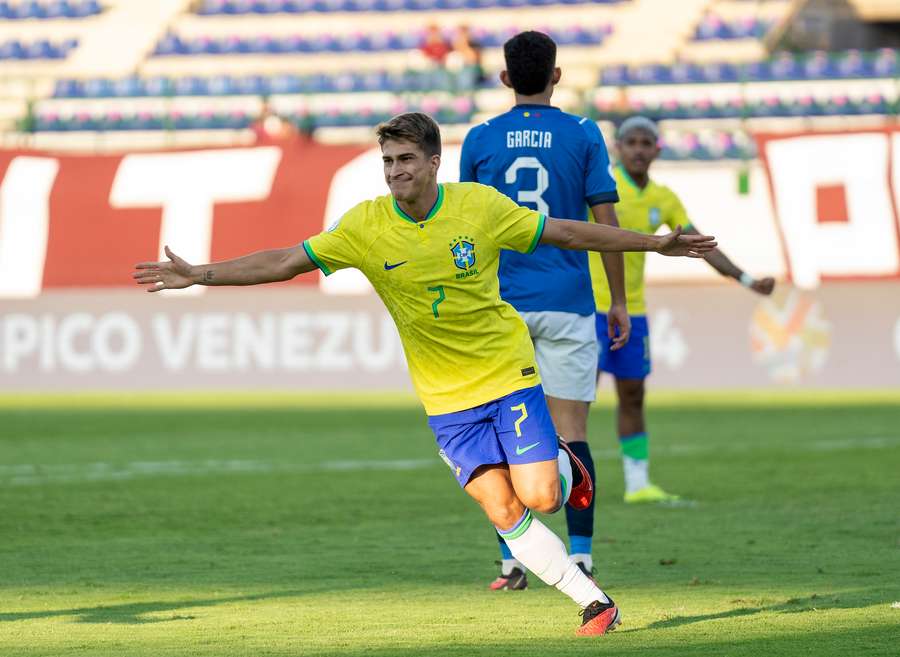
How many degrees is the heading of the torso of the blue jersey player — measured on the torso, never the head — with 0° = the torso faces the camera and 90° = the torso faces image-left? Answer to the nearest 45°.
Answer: approximately 180°

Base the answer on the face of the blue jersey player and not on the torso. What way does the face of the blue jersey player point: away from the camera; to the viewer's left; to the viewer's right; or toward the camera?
away from the camera

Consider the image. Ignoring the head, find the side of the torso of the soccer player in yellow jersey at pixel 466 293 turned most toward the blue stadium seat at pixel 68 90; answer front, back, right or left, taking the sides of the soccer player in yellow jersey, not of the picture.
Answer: back

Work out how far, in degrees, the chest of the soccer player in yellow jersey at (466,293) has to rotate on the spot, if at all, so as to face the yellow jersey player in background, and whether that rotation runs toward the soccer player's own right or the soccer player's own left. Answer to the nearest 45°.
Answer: approximately 180°

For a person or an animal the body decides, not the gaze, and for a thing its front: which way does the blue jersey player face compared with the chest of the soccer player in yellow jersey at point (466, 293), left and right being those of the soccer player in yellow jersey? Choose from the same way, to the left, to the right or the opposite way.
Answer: the opposite way

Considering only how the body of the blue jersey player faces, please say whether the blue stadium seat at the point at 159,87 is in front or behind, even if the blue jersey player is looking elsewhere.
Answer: in front

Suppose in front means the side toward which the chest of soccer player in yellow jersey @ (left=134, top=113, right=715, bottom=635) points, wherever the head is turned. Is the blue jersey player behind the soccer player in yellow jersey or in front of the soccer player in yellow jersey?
behind

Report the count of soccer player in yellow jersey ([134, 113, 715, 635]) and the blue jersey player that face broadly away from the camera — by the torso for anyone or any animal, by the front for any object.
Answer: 1

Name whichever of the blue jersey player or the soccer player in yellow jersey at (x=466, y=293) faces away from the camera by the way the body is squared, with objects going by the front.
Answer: the blue jersey player
